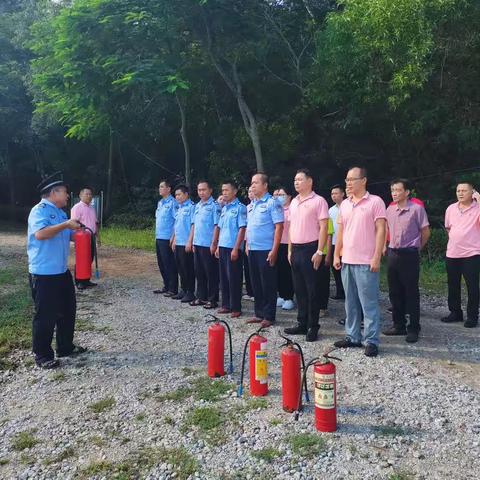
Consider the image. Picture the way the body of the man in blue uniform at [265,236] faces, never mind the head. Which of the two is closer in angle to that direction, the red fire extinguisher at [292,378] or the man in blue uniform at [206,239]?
the red fire extinguisher

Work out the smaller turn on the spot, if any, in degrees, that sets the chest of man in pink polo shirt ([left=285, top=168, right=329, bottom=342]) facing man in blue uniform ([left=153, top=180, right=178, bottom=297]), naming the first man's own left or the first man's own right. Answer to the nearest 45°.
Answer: approximately 90° to the first man's own right

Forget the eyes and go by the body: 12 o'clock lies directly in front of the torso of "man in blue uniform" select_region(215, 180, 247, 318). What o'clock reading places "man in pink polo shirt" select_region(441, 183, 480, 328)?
The man in pink polo shirt is roughly at 8 o'clock from the man in blue uniform.

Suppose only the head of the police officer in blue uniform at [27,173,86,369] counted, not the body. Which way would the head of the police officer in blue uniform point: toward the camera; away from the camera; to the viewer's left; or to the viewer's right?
to the viewer's right

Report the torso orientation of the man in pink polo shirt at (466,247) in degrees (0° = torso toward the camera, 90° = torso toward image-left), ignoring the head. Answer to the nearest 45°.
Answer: approximately 45°

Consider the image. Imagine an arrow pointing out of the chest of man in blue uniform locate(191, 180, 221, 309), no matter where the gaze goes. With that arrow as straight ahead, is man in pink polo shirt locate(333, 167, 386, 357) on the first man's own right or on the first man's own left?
on the first man's own left
